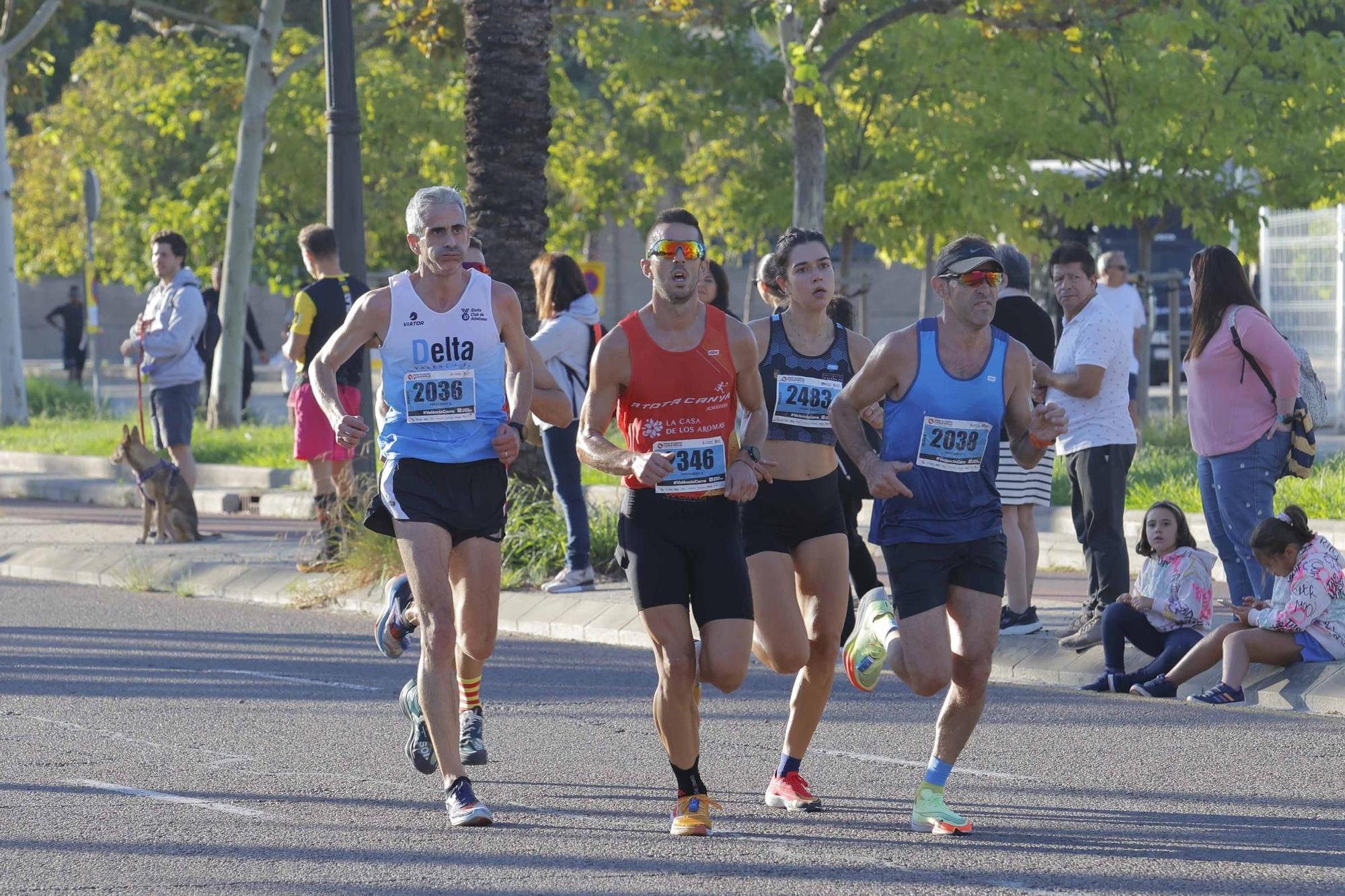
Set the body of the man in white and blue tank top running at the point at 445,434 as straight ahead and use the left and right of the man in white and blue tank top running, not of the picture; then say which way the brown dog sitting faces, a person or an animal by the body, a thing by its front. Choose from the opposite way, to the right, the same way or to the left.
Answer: to the right

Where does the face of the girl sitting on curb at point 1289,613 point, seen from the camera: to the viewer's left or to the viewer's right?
to the viewer's left

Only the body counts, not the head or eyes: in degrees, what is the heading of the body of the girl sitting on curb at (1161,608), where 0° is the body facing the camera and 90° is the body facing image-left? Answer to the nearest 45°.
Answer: approximately 45°

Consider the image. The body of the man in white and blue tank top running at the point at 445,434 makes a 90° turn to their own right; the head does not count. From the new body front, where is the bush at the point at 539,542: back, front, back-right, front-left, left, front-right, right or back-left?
right

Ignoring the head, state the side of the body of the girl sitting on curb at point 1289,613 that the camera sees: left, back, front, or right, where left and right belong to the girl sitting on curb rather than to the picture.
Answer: left

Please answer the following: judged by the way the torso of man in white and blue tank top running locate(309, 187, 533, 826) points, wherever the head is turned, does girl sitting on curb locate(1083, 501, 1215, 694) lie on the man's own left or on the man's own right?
on the man's own left

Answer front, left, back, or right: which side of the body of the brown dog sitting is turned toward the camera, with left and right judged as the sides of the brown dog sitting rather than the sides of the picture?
left

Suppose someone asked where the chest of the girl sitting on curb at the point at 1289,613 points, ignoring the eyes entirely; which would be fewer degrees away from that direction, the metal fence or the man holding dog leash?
the man holding dog leash

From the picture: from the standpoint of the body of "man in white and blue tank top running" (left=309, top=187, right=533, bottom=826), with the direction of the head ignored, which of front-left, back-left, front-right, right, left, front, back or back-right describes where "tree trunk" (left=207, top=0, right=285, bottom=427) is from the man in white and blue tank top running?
back

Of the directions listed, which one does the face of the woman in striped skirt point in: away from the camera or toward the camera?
away from the camera

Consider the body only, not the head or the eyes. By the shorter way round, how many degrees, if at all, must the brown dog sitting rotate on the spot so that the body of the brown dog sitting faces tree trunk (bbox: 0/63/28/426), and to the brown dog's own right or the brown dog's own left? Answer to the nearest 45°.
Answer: approximately 90° to the brown dog's own right
